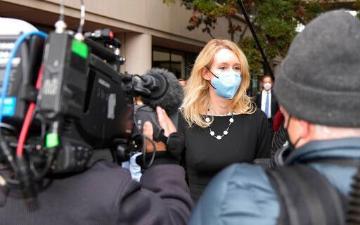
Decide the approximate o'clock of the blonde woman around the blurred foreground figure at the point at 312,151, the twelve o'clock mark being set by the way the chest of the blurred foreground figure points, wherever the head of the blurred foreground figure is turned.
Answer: The blonde woman is roughly at 1 o'clock from the blurred foreground figure.

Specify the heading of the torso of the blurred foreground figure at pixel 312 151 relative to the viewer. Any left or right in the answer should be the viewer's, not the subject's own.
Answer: facing away from the viewer and to the left of the viewer

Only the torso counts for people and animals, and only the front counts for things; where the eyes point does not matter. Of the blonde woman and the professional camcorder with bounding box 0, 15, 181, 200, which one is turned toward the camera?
the blonde woman

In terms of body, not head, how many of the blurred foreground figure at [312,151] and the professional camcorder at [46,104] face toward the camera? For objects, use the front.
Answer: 0

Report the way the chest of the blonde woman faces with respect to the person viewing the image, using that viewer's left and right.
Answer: facing the viewer

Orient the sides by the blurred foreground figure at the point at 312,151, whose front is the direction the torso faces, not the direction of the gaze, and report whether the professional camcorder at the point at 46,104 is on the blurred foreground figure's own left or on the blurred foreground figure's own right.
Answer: on the blurred foreground figure's own left

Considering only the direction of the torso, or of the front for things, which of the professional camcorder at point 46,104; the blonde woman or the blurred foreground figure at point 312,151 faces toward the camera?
the blonde woman

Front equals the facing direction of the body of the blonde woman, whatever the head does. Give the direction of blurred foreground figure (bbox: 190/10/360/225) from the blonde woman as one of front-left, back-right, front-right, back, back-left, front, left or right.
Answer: front

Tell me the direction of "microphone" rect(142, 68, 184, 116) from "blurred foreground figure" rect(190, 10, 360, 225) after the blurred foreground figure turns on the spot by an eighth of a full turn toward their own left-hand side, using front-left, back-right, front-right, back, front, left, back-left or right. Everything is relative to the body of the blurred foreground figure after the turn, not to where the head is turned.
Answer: front-right

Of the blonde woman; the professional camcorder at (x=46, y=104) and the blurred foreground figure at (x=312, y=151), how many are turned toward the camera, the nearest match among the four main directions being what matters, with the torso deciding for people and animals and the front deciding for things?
1

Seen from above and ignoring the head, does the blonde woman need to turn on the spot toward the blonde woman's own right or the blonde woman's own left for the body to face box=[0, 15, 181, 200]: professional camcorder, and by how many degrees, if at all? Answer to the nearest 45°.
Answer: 0° — they already face it

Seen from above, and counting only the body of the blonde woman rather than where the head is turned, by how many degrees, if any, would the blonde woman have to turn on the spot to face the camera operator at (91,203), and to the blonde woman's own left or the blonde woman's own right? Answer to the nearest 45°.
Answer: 0° — they already face them
